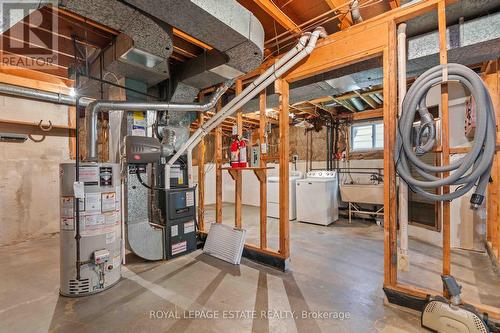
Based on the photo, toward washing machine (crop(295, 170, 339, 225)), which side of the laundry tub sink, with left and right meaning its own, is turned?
right

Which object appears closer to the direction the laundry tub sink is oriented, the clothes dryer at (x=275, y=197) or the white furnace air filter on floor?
the white furnace air filter on floor

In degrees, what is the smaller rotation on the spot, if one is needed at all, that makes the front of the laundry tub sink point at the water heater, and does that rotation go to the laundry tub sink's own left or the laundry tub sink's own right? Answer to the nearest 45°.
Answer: approximately 45° to the laundry tub sink's own right

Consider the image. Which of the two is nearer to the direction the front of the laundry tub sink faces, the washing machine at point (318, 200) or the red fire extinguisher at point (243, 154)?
the red fire extinguisher

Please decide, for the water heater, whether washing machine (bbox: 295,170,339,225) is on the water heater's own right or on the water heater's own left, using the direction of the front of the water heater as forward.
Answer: on the water heater's own left

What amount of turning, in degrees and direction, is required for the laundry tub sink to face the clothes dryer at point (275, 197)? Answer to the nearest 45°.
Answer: approximately 90° to its right

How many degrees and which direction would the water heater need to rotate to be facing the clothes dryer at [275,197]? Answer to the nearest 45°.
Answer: approximately 90° to its left

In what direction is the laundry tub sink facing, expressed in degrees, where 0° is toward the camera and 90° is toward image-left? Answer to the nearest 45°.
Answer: approximately 0°
